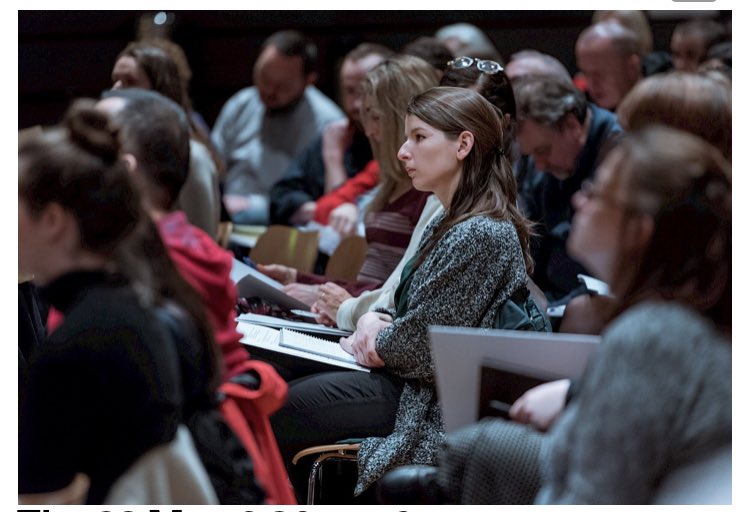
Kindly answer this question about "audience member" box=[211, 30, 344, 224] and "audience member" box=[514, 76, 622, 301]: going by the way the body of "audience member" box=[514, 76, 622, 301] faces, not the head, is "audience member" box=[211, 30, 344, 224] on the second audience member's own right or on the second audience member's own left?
on the second audience member's own right

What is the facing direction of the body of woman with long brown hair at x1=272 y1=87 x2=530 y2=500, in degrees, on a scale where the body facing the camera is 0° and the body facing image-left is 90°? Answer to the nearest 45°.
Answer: approximately 90°

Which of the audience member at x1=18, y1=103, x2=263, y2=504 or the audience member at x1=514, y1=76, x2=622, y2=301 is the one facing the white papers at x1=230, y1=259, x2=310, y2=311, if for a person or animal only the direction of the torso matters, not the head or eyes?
the audience member at x1=514, y1=76, x2=622, y2=301

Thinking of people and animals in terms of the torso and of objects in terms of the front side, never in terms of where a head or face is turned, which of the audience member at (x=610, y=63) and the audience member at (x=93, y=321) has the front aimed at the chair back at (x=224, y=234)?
the audience member at (x=610, y=63)

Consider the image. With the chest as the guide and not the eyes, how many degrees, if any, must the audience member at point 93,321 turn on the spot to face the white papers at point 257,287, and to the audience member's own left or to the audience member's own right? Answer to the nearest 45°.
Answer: approximately 90° to the audience member's own right

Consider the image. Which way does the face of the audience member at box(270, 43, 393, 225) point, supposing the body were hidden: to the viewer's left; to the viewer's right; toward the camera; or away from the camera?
to the viewer's left

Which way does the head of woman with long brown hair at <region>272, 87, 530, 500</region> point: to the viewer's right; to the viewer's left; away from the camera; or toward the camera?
to the viewer's left

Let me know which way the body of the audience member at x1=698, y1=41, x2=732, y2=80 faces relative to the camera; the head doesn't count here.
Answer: to the viewer's left

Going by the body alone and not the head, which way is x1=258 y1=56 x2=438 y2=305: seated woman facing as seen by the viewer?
to the viewer's left

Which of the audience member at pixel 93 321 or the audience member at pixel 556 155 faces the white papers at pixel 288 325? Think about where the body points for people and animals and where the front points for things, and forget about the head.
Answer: the audience member at pixel 556 155
